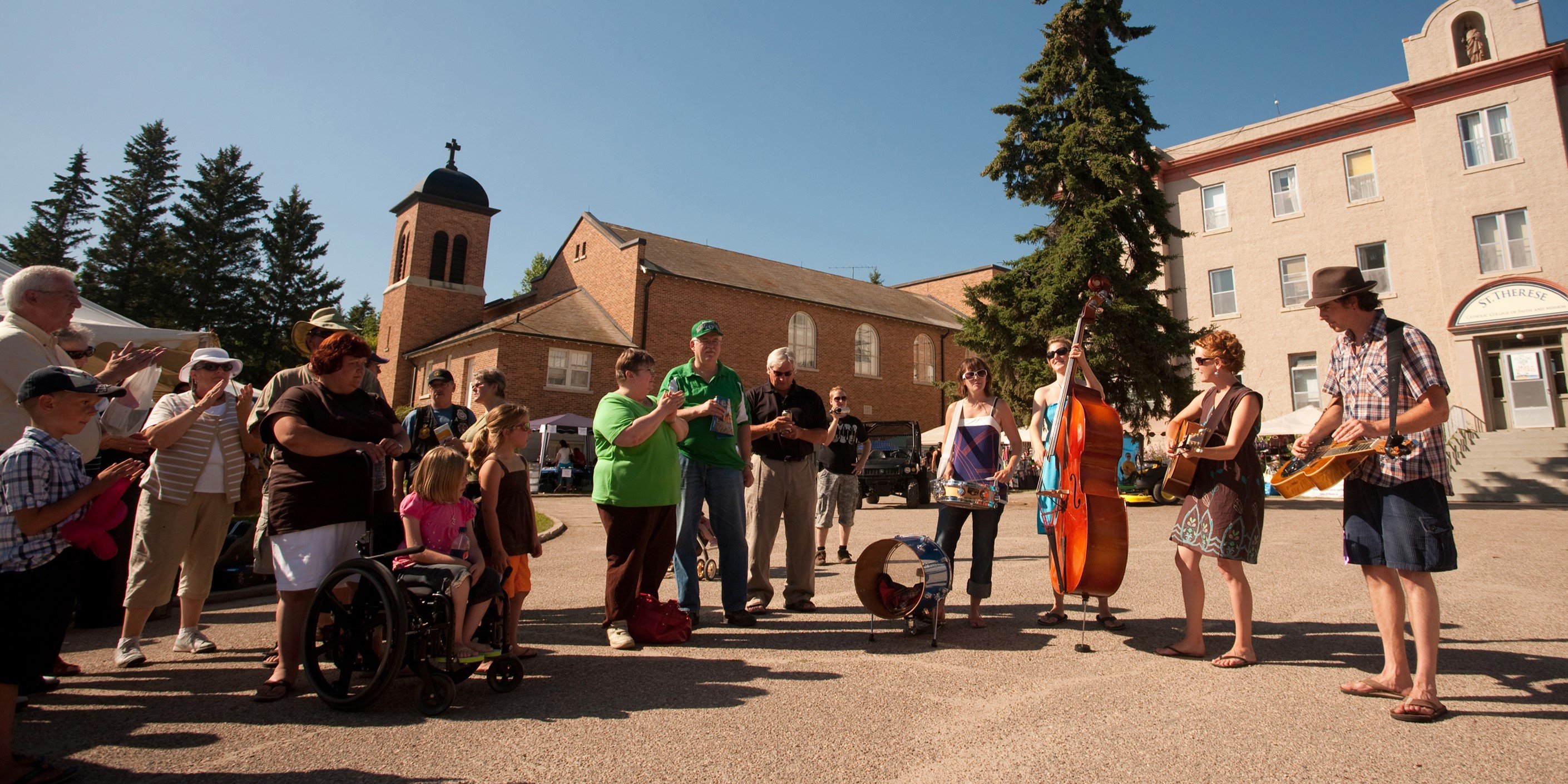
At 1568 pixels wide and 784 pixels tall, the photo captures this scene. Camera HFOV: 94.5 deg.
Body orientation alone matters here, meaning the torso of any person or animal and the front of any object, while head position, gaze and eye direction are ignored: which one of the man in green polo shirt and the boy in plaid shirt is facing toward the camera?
the man in green polo shirt

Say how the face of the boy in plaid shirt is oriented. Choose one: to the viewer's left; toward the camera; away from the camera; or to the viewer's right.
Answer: to the viewer's right

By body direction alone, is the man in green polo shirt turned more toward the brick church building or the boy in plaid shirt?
the boy in plaid shirt

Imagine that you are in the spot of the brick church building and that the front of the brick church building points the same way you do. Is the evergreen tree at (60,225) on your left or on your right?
on your right

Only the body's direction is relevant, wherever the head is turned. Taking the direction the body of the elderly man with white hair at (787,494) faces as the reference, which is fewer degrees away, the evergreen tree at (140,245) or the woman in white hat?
the woman in white hat

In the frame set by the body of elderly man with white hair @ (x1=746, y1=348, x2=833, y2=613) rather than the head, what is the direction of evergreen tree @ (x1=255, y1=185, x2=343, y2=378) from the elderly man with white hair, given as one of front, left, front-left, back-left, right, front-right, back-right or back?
back-right

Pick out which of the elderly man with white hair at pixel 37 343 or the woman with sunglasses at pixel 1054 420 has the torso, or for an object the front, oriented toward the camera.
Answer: the woman with sunglasses

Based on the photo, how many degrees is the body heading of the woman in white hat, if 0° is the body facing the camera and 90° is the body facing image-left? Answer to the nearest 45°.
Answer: approximately 315°

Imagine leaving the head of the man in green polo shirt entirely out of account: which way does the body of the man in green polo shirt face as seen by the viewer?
toward the camera

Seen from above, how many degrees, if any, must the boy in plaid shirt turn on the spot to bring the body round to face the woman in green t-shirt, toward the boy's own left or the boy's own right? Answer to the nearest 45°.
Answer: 0° — they already face them

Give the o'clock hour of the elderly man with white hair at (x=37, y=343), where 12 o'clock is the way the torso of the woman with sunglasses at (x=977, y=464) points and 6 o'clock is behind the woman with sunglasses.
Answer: The elderly man with white hair is roughly at 2 o'clock from the woman with sunglasses.

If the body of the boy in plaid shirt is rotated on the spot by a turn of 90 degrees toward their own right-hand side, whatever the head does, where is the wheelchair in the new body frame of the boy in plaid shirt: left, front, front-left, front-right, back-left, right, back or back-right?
left

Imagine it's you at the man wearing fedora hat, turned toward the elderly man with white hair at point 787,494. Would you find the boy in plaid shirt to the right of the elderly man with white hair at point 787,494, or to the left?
left

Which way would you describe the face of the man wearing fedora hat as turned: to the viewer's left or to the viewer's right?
to the viewer's left

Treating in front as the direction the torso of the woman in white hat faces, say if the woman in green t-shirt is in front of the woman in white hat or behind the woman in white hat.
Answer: in front

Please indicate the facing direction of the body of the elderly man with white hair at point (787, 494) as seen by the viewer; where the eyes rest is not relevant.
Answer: toward the camera

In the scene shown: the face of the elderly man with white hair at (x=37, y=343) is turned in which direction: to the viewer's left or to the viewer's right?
to the viewer's right

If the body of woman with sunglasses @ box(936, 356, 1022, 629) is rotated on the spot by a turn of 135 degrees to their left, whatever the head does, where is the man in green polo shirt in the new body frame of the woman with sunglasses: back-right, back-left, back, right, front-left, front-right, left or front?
back-left

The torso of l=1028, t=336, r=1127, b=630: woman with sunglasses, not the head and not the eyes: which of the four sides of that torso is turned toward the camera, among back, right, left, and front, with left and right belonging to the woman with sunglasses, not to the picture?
front

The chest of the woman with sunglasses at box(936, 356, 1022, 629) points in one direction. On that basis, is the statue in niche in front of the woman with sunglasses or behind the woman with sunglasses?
behind

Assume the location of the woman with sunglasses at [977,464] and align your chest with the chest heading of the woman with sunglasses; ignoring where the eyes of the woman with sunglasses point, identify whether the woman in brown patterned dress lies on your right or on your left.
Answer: on your left
